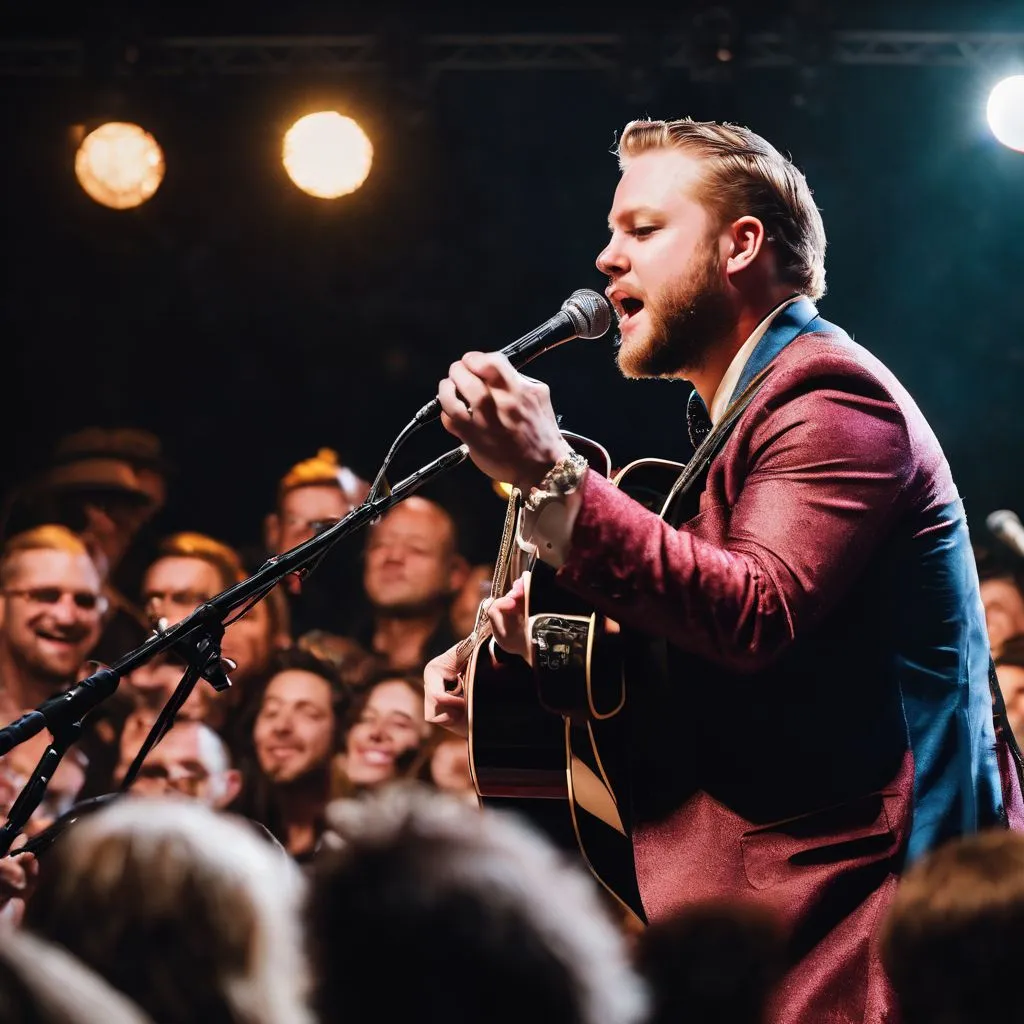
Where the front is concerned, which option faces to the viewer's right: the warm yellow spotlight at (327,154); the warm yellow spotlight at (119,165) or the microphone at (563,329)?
the microphone

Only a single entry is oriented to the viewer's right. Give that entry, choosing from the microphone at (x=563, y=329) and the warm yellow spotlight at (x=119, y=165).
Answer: the microphone

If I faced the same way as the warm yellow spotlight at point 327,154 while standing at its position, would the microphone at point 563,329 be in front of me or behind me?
in front

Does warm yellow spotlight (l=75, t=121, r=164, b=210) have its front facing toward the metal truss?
no

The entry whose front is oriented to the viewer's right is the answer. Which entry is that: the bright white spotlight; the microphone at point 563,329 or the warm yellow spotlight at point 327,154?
the microphone

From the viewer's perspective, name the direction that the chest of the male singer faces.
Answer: to the viewer's left

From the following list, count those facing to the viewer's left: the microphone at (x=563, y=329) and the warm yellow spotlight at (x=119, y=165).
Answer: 0

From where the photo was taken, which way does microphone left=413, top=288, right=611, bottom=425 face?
to the viewer's right

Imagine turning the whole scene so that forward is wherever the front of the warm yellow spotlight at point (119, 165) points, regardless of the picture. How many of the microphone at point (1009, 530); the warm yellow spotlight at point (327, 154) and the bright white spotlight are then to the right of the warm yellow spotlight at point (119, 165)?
0

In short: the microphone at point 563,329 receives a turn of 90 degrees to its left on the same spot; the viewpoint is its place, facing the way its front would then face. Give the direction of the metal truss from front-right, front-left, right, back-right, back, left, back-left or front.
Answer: front

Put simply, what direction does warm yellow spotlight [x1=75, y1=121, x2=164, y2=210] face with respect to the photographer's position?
facing the viewer

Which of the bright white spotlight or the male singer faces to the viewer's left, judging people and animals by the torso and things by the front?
the male singer

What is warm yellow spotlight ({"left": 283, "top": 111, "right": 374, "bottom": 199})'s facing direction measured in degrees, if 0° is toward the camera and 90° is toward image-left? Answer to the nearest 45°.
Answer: approximately 0°

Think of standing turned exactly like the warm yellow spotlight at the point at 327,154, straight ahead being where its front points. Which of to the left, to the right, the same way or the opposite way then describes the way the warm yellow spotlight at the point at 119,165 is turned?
the same way

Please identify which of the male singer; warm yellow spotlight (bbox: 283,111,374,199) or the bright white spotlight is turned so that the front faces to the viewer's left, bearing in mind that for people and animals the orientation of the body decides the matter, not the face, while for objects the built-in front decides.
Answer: the male singer

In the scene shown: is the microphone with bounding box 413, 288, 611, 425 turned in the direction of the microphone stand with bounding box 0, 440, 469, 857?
no

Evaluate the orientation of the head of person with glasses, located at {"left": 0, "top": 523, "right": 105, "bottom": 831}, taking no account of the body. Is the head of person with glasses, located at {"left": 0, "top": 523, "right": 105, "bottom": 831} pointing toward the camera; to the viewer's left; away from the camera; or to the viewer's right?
toward the camera

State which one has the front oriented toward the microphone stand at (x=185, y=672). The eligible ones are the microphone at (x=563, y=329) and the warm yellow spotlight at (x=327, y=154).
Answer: the warm yellow spotlight

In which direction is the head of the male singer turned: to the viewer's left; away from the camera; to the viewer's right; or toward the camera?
to the viewer's left

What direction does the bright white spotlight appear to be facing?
toward the camera
